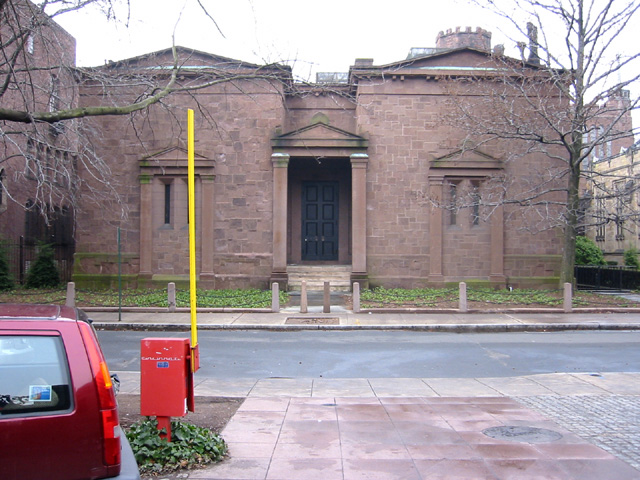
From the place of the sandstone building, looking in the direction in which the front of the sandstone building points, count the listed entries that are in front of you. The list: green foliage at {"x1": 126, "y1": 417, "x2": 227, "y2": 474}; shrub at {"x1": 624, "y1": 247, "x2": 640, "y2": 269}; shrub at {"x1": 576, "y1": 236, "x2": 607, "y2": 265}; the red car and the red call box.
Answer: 3

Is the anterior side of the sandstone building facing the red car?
yes

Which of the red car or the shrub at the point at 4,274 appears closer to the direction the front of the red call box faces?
the red car

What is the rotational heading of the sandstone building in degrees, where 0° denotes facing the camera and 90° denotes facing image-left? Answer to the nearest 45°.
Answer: approximately 0°

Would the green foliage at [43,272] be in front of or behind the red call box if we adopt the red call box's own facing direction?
behind

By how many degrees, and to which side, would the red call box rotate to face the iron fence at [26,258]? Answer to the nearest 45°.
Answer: approximately 180°

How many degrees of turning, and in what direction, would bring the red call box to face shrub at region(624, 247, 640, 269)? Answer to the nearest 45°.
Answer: approximately 135° to its left

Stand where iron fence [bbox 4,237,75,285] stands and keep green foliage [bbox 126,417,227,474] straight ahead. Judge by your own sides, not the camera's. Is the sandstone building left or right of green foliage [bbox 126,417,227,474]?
left
